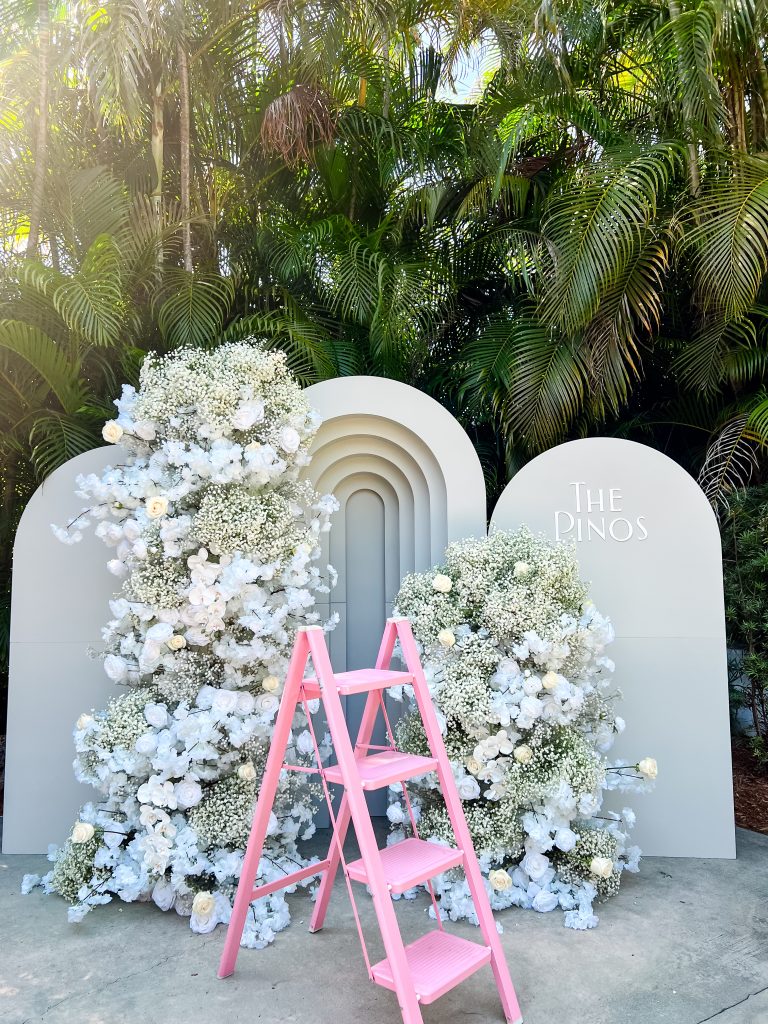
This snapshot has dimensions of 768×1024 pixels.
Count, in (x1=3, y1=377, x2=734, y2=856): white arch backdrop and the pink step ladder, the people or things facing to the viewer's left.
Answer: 0

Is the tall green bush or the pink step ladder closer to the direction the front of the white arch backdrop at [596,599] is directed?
the pink step ladder

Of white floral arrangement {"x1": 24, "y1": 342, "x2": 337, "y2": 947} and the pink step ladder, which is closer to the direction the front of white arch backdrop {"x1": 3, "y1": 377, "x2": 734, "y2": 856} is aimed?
the pink step ladder

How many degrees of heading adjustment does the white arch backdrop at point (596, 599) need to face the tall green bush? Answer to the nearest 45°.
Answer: approximately 135° to its left

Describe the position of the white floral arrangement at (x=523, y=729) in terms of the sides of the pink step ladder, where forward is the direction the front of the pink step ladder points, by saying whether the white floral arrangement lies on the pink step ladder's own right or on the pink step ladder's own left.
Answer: on the pink step ladder's own left

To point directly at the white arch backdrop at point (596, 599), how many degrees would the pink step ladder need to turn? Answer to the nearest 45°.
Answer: approximately 90° to its left

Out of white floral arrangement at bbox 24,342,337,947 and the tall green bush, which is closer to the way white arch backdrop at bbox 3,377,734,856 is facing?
the white floral arrangement

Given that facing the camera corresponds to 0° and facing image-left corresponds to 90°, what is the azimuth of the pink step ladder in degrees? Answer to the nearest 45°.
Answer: approximately 315°

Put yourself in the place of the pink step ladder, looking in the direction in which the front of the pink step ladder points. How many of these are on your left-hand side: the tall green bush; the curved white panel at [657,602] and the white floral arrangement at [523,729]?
3

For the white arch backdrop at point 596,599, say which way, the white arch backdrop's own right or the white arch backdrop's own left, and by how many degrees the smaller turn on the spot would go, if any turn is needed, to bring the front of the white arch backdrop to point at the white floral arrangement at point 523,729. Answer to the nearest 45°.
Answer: approximately 45° to the white arch backdrop's own right

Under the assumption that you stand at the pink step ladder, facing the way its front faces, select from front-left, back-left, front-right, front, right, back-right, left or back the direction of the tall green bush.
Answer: left

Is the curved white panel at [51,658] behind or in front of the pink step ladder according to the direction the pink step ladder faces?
behind

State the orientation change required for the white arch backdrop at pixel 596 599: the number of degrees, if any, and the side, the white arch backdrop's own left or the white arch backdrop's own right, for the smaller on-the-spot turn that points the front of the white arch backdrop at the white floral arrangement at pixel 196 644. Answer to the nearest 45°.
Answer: approximately 90° to the white arch backdrop's own right

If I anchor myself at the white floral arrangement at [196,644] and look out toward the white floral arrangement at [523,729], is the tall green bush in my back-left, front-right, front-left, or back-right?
front-left

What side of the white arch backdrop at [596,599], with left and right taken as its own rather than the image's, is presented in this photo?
front

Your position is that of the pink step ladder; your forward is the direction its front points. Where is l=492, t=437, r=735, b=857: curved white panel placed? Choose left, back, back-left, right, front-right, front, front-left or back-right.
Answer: left

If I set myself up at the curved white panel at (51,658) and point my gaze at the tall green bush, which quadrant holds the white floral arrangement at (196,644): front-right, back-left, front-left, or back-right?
front-right

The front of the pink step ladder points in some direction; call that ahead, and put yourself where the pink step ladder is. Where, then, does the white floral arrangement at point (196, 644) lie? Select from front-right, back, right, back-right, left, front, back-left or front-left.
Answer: back
